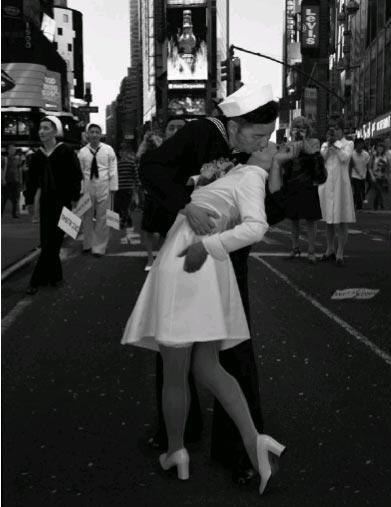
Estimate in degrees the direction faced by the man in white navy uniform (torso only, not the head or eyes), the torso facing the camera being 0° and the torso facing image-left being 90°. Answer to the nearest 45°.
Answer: approximately 0°

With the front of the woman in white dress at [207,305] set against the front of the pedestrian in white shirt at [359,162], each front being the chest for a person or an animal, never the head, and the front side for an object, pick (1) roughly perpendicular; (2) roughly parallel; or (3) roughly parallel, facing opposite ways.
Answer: roughly perpendicular

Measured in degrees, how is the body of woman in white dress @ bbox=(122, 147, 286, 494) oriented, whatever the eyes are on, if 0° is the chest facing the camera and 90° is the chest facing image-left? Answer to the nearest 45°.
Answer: approximately 90°
